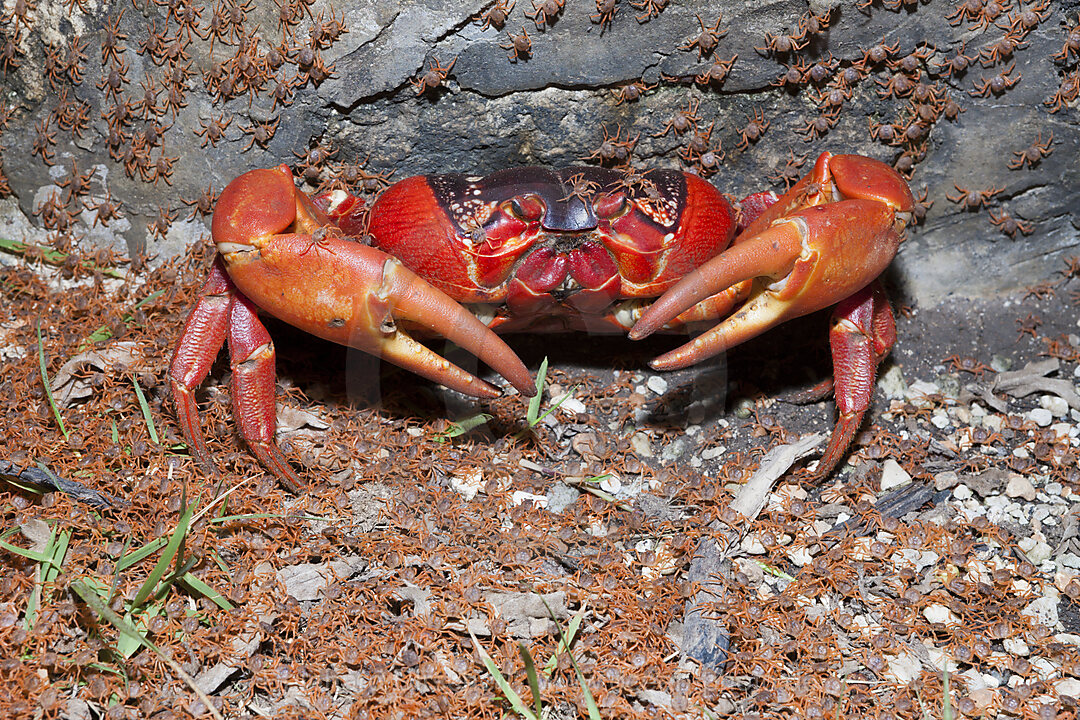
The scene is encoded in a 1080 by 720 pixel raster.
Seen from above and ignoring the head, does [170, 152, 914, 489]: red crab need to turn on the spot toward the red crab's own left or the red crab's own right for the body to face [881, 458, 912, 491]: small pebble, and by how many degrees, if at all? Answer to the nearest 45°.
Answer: approximately 90° to the red crab's own left

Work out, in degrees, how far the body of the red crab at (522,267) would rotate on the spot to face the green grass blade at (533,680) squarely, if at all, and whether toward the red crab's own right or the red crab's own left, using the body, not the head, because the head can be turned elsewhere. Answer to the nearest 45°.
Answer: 0° — it already faces it

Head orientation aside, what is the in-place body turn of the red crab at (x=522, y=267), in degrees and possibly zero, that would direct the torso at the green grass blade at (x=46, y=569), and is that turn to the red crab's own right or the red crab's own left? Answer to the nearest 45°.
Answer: approximately 90° to the red crab's own right

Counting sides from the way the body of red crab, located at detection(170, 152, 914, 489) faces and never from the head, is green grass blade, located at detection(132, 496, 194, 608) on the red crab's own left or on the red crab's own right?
on the red crab's own right

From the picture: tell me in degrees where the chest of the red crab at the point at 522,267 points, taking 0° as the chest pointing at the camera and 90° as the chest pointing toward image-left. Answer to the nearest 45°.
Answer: approximately 0°
